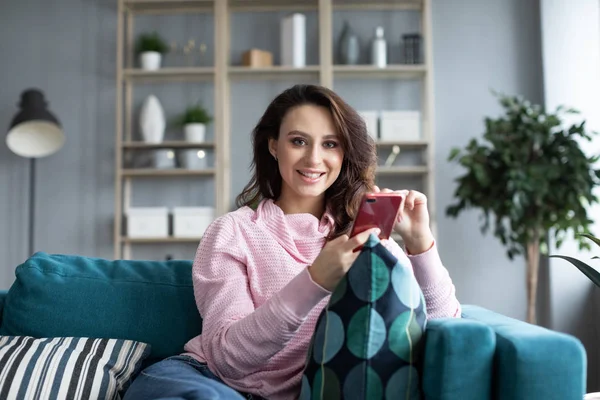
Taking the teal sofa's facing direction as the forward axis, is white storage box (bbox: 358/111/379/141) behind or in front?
behind

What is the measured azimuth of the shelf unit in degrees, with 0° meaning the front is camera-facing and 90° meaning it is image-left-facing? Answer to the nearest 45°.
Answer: approximately 0°

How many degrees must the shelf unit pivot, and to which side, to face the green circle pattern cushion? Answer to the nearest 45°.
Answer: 0° — it already faces it

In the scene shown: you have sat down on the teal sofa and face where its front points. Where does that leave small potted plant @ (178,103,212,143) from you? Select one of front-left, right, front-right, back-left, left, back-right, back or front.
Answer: back

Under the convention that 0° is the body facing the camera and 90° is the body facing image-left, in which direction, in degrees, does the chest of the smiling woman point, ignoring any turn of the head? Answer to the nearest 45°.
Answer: approximately 315°

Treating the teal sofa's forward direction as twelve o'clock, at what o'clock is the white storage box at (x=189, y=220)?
The white storage box is roughly at 6 o'clock from the teal sofa.

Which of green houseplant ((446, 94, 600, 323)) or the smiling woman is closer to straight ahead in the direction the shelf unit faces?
the smiling woman

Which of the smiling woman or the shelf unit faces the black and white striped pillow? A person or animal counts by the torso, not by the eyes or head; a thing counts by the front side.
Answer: the shelf unit

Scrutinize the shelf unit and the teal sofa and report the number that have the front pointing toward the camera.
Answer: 2
